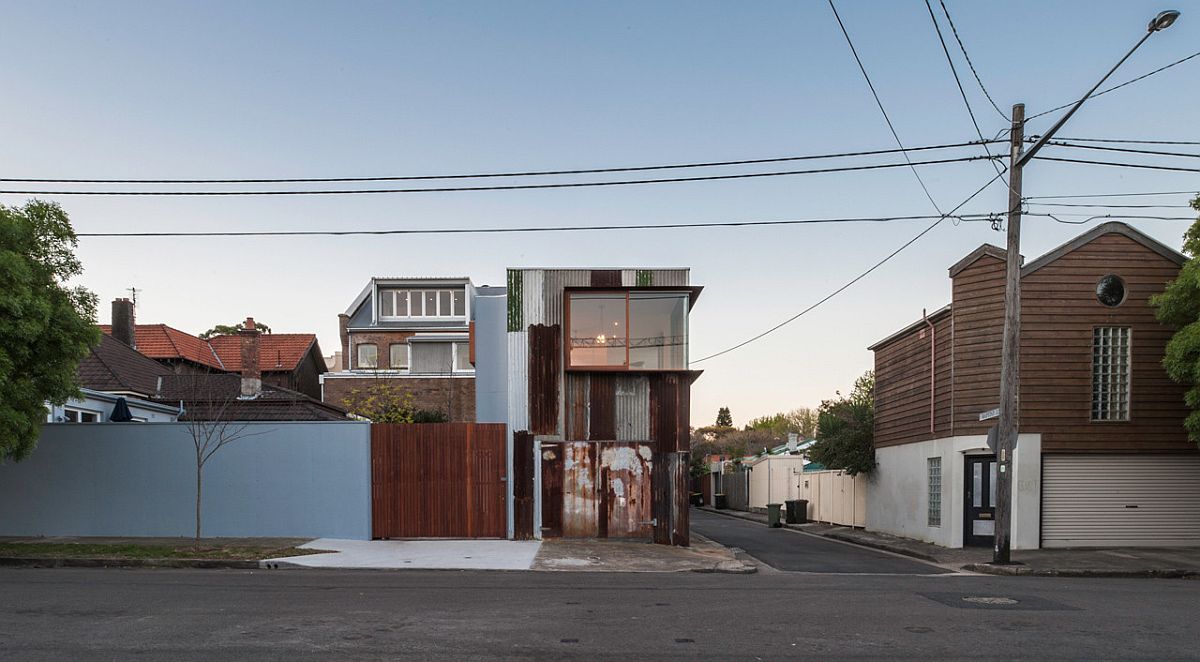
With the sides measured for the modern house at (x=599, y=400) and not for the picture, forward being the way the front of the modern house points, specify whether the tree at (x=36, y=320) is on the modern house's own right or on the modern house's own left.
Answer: on the modern house's own right

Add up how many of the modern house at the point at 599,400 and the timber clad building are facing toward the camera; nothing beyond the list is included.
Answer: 2

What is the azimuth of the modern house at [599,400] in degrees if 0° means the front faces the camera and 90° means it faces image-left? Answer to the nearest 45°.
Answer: approximately 0°

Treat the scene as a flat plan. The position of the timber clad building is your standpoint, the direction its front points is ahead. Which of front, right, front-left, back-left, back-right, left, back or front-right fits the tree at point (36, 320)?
front-right

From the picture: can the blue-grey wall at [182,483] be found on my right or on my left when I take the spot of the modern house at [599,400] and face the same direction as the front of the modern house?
on my right

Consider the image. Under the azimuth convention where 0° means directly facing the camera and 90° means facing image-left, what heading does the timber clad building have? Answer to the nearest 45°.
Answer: approximately 0°
